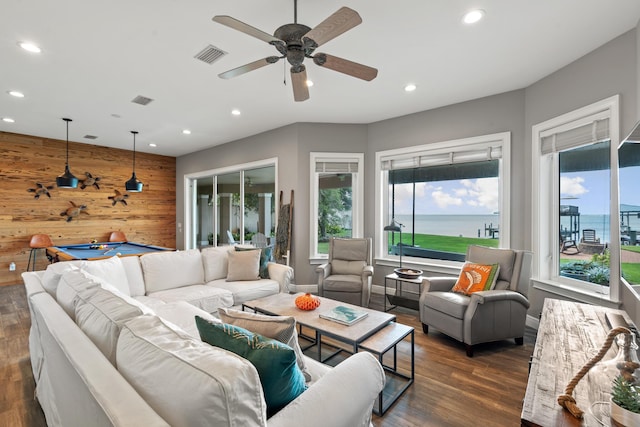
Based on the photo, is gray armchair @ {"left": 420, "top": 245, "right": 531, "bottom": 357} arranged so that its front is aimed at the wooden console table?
no

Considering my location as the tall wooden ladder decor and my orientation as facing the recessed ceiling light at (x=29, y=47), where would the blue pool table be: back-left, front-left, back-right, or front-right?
front-right

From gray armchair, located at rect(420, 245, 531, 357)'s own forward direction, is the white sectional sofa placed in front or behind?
in front

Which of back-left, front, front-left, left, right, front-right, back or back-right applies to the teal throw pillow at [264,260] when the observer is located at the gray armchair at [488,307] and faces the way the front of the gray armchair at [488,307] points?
front-right

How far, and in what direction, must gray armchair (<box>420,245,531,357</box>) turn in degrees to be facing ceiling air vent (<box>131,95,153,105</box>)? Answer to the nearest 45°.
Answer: approximately 45° to its right

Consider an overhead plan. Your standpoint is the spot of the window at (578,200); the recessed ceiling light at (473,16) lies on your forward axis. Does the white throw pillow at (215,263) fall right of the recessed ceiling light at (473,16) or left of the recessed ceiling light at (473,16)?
right

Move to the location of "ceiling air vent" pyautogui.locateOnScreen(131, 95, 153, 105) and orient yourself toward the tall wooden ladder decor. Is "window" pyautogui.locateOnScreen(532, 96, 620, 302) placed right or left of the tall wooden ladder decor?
right

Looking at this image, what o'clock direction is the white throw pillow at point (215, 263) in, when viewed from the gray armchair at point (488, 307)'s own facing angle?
The white throw pillow is roughly at 1 o'clock from the gray armchair.

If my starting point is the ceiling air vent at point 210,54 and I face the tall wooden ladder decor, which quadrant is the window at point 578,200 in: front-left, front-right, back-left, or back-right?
front-right

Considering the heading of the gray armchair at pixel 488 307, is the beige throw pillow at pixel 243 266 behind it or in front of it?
in front

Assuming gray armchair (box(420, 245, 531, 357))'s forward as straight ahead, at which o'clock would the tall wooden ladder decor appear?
The tall wooden ladder decor is roughly at 2 o'clock from the gray armchair.

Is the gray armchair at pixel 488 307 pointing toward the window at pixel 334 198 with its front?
no

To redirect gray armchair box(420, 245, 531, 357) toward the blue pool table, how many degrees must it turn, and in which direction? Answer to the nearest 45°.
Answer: approximately 45° to its right

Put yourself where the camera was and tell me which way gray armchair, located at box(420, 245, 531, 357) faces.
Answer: facing the viewer and to the left of the viewer

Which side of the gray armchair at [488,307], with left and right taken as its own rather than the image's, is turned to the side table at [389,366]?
front

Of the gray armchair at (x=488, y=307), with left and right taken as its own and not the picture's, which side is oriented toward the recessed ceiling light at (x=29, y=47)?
front

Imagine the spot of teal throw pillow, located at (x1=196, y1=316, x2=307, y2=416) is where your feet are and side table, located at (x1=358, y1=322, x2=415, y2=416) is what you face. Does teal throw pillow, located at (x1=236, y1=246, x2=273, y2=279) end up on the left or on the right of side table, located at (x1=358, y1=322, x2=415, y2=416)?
left

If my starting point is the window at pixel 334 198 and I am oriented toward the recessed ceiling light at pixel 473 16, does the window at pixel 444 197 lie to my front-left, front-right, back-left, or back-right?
front-left
